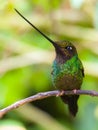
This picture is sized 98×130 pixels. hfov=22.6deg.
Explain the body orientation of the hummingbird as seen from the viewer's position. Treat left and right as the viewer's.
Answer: facing the viewer and to the left of the viewer
